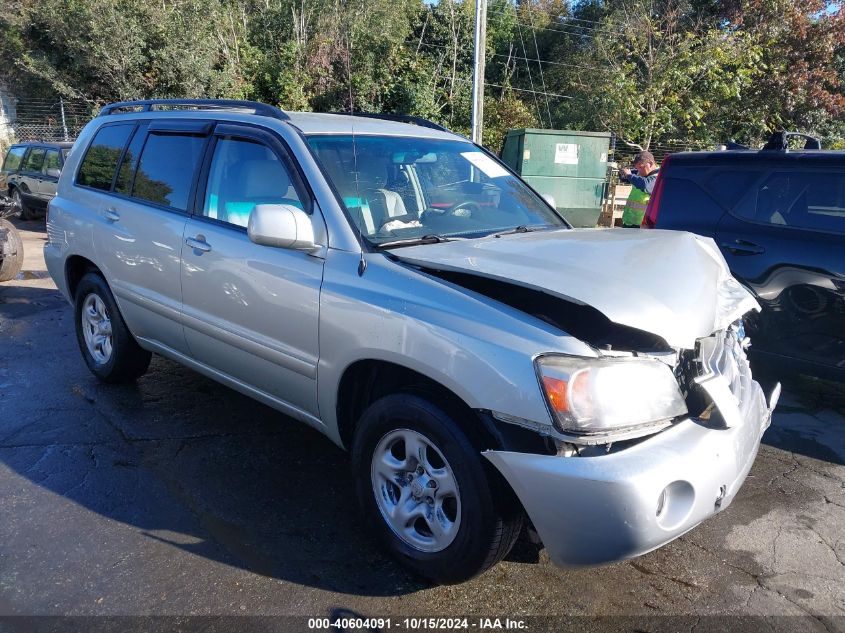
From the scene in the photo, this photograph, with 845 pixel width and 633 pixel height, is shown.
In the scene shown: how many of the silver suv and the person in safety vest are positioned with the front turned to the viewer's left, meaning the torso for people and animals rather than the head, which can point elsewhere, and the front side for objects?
1

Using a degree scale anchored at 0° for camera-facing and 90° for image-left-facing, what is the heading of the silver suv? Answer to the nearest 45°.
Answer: approximately 315°

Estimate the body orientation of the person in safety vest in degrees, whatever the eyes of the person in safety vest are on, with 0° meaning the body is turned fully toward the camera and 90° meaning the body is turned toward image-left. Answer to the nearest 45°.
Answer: approximately 90°

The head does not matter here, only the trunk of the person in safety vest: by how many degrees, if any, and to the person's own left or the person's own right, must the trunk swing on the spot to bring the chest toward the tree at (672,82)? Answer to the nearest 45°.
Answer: approximately 90° to the person's own right

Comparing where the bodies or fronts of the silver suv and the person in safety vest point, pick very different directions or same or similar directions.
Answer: very different directions

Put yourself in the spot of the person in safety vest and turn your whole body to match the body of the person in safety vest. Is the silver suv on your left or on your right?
on your left

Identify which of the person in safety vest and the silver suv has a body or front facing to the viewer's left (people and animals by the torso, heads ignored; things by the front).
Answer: the person in safety vest

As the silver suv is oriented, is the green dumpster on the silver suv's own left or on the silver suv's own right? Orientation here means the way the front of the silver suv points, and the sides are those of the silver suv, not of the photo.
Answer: on the silver suv's own left

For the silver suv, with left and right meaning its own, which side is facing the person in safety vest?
left
